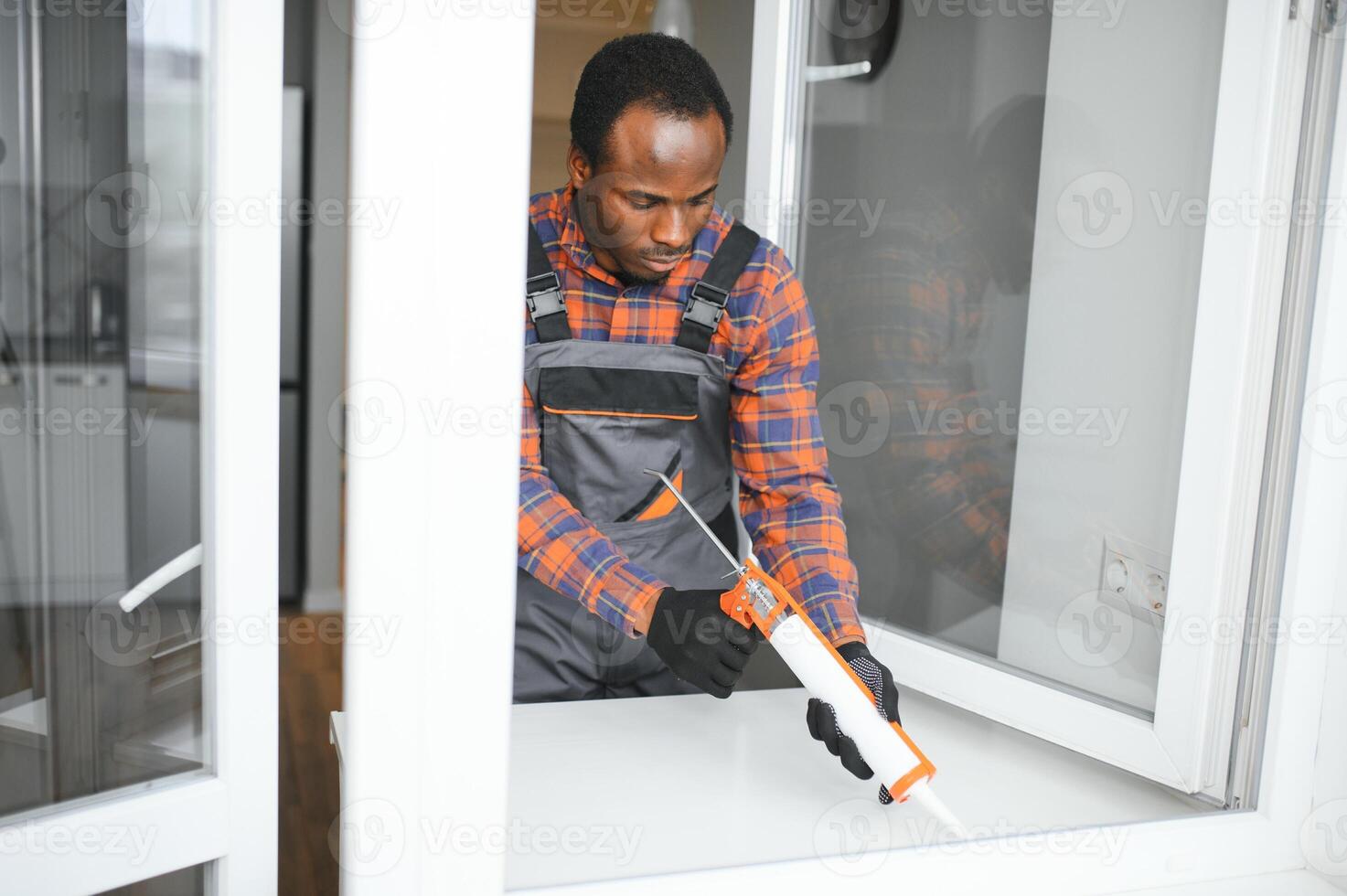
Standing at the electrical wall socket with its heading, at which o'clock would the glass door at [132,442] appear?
The glass door is roughly at 12 o'clock from the electrical wall socket.

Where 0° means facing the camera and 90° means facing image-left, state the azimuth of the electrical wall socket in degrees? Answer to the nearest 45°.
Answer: approximately 45°

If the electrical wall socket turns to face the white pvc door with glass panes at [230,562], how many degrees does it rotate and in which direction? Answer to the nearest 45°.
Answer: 0° — it already faces it
